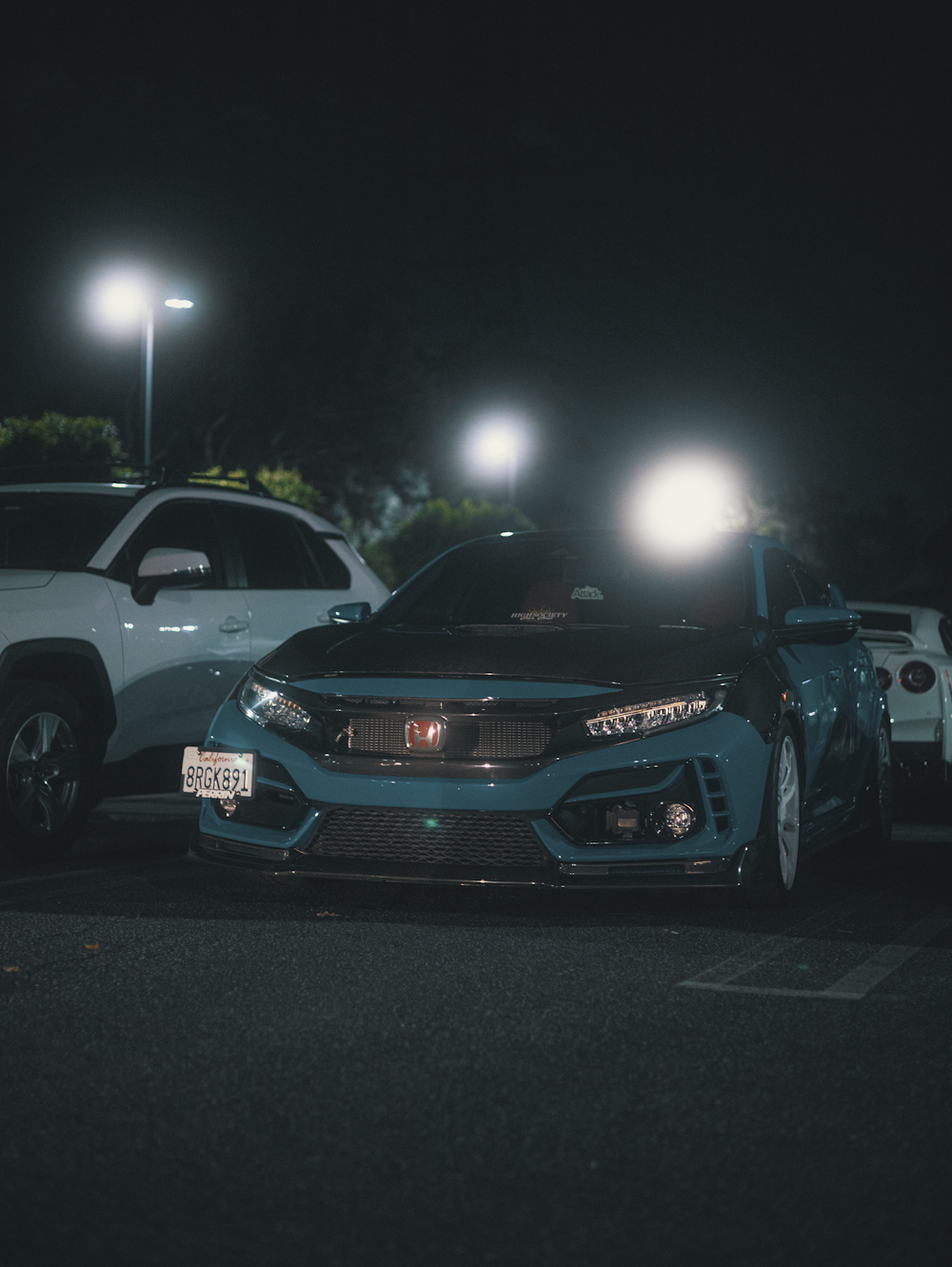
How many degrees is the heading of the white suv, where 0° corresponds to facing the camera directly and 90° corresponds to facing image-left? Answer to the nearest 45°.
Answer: approximately 45°

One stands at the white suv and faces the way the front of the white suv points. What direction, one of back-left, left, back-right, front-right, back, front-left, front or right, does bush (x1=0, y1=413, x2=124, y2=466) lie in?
back-right

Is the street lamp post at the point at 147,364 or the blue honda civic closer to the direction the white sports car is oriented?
the street lamp post

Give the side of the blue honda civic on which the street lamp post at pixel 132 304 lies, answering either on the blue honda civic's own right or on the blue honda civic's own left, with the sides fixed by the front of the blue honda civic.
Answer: on the blue honda civic's own right

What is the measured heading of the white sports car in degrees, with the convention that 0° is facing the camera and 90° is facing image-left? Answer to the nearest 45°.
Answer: approximately 225°

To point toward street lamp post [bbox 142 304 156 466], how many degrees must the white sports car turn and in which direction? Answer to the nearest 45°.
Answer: approximately 90° to its left

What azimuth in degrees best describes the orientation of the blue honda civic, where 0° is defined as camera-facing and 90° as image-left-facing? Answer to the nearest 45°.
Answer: approximately 45°

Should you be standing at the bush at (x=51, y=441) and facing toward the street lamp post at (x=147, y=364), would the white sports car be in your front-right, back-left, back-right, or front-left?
back-right

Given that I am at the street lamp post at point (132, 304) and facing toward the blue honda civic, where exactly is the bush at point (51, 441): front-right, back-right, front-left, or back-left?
front-right

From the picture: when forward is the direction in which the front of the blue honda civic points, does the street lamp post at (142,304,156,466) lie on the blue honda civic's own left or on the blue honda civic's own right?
on the blue honda civic's own right

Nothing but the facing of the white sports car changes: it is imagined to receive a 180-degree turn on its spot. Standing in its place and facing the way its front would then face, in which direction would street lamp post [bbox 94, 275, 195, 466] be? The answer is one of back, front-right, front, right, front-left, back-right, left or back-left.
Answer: right

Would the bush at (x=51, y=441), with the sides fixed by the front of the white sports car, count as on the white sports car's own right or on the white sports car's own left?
on the white sports car's own left

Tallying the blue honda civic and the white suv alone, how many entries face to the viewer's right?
0
